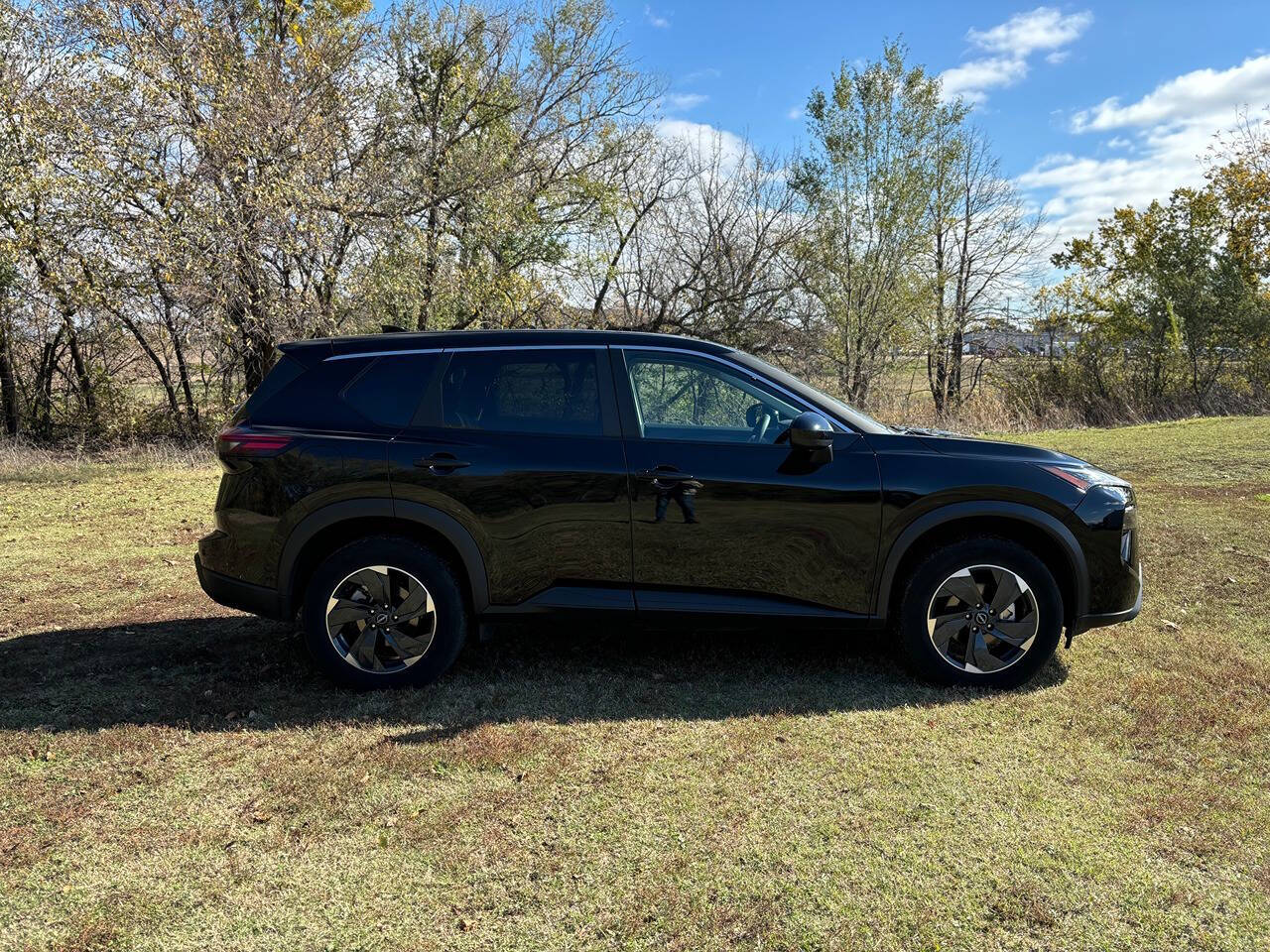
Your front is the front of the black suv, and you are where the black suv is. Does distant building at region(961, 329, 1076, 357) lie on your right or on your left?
on your left

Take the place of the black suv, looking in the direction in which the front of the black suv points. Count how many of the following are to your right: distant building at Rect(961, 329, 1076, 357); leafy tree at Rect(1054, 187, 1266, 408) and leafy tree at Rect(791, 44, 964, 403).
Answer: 0

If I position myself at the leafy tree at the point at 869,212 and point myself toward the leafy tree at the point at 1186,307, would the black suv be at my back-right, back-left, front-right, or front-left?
back-right

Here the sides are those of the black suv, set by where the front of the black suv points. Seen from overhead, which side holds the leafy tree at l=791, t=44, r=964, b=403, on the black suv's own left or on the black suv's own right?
on the black suv's own left

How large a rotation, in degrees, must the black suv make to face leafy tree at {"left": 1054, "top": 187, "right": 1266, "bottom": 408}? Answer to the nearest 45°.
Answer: approximately 45° to its left

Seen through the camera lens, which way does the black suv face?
facing to the right of the viewer

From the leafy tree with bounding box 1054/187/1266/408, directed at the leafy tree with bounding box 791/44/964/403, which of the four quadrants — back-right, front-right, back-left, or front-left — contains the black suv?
front-left
